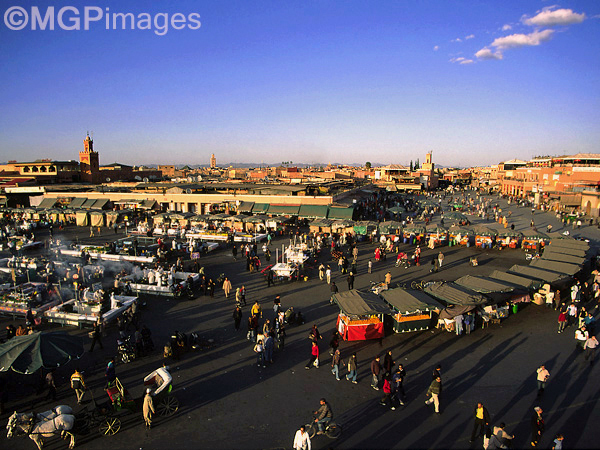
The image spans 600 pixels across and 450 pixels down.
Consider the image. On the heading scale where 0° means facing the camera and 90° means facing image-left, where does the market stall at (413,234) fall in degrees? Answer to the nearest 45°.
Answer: approximately 0°

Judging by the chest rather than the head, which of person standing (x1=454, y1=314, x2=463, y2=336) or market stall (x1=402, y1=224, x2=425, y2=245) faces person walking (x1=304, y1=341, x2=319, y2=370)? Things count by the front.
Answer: the market stall

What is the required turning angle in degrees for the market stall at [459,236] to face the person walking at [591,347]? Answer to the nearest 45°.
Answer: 0° — it already faces them

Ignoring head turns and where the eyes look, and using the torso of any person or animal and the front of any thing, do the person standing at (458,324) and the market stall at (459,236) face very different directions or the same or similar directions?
very different directions

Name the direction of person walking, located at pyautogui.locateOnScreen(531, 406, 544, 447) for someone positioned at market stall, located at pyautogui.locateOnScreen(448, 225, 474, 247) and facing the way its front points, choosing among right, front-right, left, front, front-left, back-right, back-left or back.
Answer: front

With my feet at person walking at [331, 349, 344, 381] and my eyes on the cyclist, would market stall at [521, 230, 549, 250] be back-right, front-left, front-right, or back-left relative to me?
back-left

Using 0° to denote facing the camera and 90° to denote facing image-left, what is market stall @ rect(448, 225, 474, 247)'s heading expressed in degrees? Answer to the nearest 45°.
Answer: approximately 0°

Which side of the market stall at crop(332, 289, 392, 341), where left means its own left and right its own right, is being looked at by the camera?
front

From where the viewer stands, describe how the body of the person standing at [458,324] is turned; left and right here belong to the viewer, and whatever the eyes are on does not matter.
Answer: facing away from the viewer

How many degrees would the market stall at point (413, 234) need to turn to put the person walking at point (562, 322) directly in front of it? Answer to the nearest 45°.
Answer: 0° — it already faces them

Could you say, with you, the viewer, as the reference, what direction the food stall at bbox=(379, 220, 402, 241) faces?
facing the viewer

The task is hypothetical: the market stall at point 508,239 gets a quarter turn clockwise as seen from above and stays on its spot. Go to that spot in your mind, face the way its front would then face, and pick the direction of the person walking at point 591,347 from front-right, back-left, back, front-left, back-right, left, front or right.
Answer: left

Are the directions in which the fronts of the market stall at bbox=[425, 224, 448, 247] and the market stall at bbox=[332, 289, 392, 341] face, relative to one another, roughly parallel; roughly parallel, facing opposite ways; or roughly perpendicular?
roughly parallel
